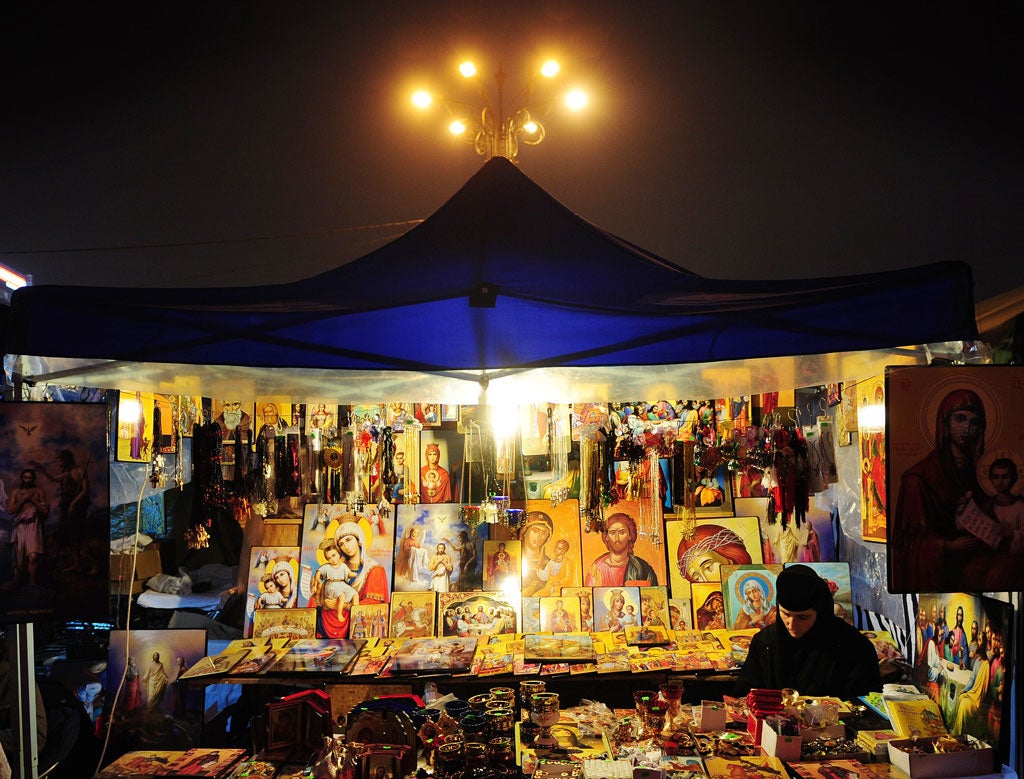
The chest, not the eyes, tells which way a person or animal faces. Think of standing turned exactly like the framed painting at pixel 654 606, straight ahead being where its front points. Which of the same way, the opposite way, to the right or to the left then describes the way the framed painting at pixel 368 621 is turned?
the same way

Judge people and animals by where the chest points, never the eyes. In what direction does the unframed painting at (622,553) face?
toward the camera

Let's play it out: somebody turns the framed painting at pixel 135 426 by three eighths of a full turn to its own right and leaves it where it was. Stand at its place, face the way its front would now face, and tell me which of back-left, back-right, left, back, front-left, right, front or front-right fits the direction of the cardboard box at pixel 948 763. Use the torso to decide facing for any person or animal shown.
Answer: back

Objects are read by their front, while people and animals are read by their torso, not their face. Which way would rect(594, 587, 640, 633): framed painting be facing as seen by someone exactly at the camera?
facing the viewer

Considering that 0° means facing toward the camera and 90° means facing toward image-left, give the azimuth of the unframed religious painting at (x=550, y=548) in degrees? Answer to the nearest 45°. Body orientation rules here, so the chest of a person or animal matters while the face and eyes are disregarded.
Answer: approximately 0°

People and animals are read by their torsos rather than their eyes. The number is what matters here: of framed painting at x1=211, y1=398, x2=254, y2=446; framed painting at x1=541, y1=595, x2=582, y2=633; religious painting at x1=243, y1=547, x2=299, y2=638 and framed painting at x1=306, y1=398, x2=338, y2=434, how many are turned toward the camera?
4

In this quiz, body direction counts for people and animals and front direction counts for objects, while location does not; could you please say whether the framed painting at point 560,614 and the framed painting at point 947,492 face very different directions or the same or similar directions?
same or similar directions

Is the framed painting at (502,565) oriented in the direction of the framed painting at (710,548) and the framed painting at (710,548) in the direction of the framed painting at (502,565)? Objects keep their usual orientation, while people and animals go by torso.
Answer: no

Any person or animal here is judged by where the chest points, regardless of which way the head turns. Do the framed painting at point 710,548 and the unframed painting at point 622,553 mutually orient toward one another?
no
